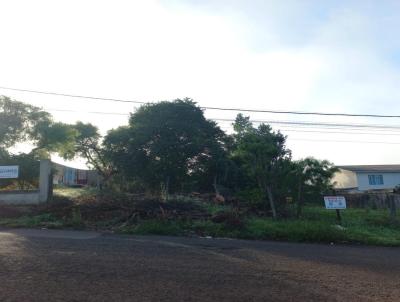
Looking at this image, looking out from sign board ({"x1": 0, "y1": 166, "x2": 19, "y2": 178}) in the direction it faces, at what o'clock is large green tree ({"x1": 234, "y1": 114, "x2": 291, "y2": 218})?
The large green tree is roughly at 10 o'clock from the sign board.

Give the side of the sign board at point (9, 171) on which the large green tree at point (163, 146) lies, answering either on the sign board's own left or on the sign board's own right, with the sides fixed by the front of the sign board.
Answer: on the sign board's own left

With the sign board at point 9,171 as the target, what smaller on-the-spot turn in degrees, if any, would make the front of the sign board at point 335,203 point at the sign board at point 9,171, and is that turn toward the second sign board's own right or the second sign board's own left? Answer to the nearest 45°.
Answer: approximately 90° to the second sign board's own right

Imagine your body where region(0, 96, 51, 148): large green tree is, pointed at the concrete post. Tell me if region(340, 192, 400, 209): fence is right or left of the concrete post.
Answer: left

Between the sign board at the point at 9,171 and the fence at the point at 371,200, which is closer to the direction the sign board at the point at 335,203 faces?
the sign board

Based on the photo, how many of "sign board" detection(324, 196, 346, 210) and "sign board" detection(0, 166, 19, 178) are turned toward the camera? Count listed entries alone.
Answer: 2

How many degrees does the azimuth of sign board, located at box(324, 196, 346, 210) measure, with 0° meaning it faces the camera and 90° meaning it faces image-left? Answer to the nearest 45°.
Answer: approximately 0°

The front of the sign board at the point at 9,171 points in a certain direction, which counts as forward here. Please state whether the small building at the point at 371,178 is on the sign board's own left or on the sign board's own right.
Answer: on the sign board's own left

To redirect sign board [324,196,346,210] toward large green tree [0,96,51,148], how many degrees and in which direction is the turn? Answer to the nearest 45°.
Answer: approximately 90° to its right

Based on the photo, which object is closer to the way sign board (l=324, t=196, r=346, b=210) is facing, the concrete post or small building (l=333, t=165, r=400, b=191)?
the concrete post
